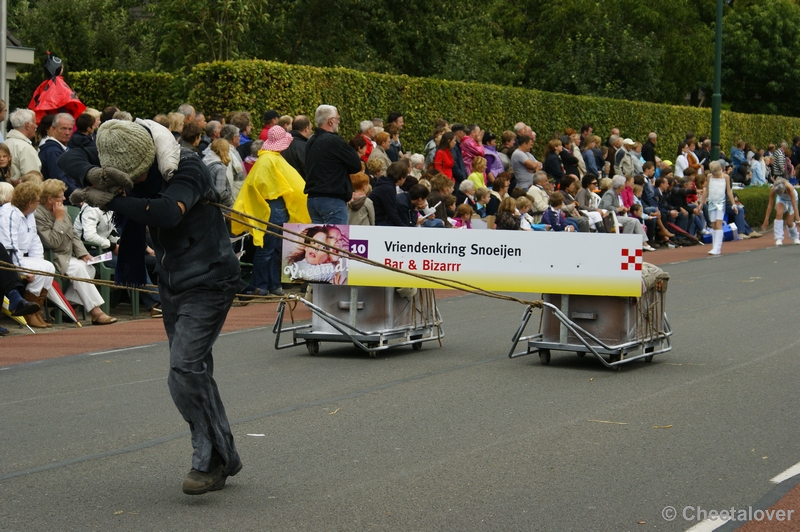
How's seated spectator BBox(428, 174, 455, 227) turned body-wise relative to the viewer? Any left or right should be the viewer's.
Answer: facing to the right of the viewer

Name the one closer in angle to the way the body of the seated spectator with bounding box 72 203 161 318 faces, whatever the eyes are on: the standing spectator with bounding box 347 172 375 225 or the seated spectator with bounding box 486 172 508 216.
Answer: the standing spectator

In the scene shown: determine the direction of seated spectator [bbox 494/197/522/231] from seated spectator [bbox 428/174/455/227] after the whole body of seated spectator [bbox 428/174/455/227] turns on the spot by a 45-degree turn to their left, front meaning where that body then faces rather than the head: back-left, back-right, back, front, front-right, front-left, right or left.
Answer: front-right

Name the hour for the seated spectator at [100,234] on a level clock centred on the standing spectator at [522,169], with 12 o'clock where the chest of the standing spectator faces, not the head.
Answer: The seated spectator is roughly at 4 o'clock from the standing spectator.

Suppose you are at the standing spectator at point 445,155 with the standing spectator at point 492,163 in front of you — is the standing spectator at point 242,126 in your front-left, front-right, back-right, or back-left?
back-left

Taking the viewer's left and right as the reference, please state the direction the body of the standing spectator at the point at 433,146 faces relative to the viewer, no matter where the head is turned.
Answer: facing to the right of the viewer

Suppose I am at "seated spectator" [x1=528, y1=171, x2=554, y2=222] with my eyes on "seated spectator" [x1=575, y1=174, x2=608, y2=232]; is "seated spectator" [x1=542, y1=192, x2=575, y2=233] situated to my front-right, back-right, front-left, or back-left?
front-right

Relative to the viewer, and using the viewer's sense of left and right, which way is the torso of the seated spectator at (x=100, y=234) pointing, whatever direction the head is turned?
facing the viewer and to the right of the viewer

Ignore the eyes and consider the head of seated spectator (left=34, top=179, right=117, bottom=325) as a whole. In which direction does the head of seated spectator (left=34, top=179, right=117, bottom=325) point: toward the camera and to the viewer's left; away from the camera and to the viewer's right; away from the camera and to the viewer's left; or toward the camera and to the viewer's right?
toward the camera and to the viewer's right

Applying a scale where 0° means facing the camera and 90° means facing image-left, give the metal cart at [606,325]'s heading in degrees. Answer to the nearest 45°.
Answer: approximately 90°

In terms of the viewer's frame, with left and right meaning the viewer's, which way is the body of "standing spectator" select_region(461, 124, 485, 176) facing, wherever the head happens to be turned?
facing to the right of the viewer

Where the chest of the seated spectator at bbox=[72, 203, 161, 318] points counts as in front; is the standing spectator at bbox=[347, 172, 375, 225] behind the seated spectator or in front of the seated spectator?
in front

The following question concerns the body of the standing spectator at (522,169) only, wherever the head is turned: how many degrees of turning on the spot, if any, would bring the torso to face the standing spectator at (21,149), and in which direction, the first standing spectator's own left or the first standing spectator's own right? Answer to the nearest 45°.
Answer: approximately 135° to the first standing spectator's own right

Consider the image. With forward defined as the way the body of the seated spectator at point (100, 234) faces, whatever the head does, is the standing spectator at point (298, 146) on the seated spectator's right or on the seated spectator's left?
on the seated spectator's left

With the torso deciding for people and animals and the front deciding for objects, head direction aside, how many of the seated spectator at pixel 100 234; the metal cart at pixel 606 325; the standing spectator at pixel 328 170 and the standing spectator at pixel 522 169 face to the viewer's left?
1
